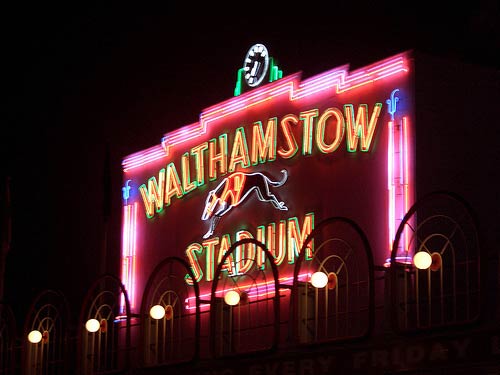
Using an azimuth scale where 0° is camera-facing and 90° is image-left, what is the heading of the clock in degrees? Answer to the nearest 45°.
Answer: approximately 45°

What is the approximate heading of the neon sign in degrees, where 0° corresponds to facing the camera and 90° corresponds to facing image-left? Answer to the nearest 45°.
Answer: approximately 45°
